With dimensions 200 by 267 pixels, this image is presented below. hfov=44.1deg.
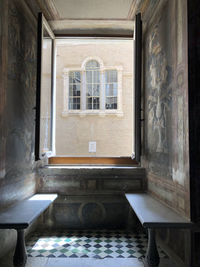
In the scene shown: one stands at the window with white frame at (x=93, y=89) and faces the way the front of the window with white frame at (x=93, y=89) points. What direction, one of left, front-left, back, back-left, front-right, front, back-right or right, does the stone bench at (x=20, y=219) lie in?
front

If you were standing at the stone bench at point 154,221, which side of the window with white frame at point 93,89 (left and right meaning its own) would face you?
front

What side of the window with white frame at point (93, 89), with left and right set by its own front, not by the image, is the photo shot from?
front

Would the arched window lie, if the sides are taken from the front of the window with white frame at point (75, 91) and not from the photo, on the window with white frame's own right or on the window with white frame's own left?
on the window with white frame's own left

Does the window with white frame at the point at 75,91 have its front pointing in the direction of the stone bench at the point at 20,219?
yes

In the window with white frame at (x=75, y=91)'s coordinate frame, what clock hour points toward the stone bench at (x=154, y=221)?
The stone bench is roughly at 12 o'clock from the window with white frame.
